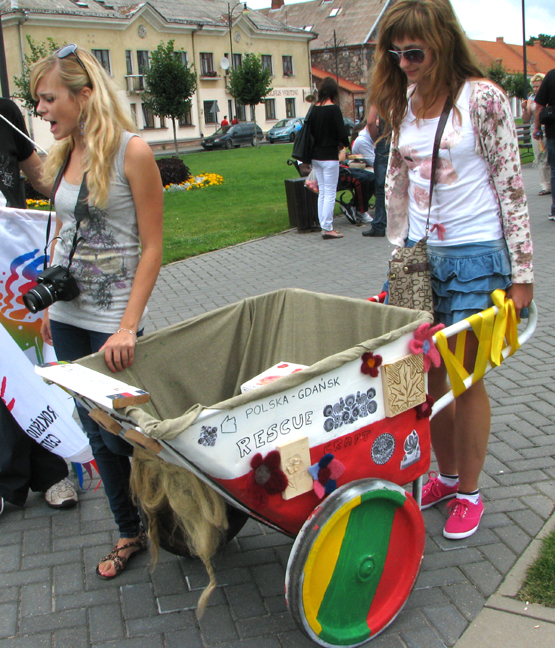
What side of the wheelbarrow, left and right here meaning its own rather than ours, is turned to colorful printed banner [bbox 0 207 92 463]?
right

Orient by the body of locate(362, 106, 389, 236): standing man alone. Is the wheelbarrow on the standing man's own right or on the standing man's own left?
on the standing man's own left

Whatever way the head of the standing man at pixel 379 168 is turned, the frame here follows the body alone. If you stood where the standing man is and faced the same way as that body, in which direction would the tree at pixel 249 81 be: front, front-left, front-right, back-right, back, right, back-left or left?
right

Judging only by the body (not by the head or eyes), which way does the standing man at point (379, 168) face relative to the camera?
to the viewer's left

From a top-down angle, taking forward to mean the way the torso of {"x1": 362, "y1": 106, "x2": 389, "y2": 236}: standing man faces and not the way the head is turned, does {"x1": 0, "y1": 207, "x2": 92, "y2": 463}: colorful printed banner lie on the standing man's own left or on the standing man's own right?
on the standing man's own left

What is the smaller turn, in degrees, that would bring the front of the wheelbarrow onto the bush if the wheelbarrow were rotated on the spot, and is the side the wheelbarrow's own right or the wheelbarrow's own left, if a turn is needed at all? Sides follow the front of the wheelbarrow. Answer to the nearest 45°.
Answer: approximately 135° to the wheelbarrow's own right
